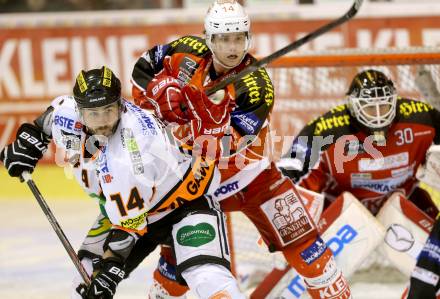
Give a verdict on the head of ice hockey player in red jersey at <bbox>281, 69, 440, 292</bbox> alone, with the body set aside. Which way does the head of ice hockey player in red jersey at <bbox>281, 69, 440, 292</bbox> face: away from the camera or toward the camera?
toward the camera

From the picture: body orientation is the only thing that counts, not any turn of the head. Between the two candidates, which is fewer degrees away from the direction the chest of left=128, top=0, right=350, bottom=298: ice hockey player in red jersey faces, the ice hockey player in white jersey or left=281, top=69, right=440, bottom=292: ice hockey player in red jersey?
the ice hockey player in white jersey

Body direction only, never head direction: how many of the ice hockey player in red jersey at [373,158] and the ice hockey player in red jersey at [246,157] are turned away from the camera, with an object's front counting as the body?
0

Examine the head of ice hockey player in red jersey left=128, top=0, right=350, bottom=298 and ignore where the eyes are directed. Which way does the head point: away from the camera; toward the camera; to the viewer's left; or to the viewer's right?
toward the camera

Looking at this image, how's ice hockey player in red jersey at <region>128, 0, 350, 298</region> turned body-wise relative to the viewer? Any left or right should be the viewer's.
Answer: facing the viewer and to the left of the viewer

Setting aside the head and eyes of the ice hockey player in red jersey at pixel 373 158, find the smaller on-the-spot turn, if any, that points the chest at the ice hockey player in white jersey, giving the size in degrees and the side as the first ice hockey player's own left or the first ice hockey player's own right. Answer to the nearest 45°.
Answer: approximately 45° to the first ice hockey player's own right

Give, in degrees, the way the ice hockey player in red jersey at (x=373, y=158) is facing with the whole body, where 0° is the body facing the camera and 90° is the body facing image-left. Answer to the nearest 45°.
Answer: approximately 0°

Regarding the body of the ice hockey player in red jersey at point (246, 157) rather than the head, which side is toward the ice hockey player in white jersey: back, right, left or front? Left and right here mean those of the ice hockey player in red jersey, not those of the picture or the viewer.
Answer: front
